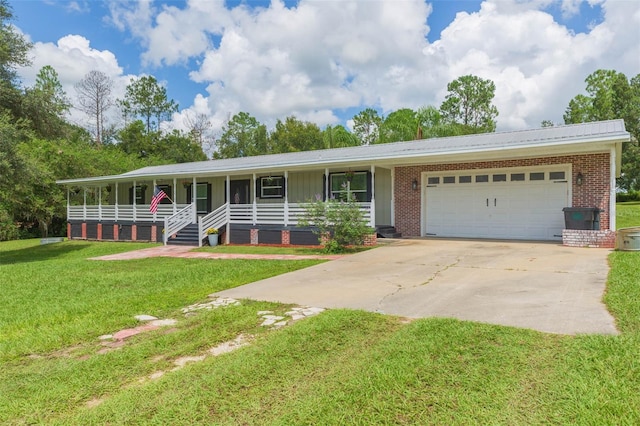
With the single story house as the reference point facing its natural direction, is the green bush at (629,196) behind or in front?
behind

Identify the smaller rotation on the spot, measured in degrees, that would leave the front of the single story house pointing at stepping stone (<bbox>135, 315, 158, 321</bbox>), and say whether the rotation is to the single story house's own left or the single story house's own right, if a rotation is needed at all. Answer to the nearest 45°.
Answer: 0° — it already faces it

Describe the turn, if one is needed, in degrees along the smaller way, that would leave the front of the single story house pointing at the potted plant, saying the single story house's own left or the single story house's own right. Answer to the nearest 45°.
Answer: approximately 45° to the single story house's own right

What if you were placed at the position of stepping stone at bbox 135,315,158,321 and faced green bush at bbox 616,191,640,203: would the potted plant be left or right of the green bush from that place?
left

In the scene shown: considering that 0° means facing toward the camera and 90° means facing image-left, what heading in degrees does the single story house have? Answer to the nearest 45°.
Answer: approximately 45°

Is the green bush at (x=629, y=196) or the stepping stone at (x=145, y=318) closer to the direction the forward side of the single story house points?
the stepping stone

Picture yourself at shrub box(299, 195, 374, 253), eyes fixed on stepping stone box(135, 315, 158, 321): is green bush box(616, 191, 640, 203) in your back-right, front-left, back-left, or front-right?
back-left

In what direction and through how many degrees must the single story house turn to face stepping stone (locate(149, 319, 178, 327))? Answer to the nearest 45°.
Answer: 0° — it already faces it
